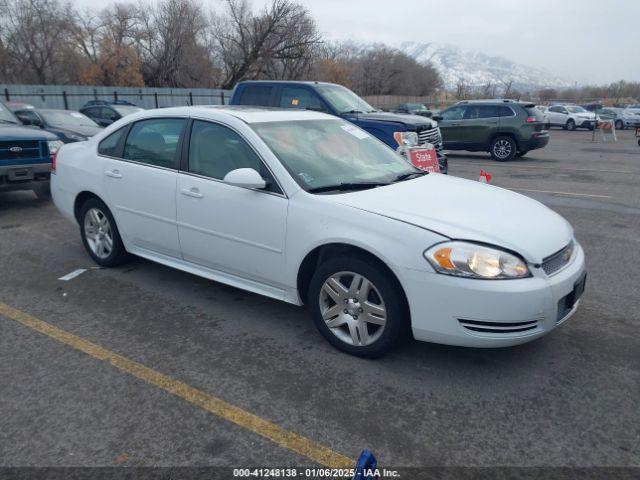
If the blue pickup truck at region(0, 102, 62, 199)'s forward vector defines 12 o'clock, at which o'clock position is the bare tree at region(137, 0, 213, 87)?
The bare tree is roughly at 8 o'clock from the blue pickup truck.

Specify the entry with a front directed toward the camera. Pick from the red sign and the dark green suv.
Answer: the red sign

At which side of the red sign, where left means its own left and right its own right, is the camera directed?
front

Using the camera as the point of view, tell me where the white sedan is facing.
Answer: facing the viewer and to the right of the viewer

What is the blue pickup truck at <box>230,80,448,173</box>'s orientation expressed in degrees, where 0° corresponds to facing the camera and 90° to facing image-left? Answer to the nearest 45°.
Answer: approximately 315°

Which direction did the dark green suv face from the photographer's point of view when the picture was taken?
facing away from the viewer and to the left of the viewer

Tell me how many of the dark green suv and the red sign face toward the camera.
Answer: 1

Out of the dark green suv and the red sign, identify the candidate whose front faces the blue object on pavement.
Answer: the red sign

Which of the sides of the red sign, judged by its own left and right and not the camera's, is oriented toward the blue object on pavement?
front

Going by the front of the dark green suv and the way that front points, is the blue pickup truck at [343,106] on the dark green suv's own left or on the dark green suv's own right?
on the dark green suv's own left

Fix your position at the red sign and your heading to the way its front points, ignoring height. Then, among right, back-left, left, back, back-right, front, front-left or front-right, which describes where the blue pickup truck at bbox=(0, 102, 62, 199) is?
right
